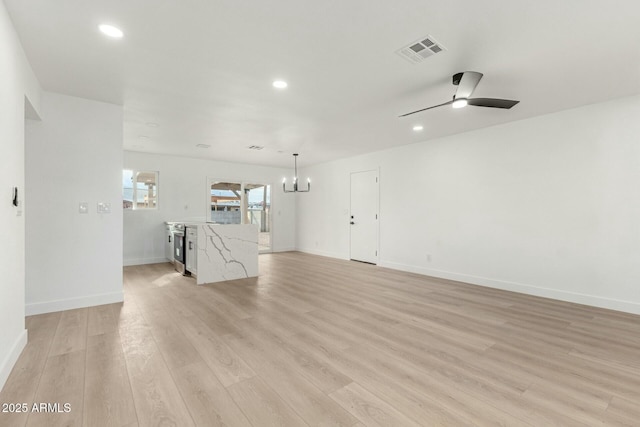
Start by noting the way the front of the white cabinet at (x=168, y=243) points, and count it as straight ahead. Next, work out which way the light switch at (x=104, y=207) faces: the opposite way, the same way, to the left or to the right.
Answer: to the left

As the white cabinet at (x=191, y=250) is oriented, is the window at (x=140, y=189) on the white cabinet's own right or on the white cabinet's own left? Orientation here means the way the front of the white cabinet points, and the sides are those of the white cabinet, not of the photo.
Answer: on the white cabinet's own right

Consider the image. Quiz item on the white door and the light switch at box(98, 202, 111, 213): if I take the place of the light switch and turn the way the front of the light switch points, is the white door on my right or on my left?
on my left

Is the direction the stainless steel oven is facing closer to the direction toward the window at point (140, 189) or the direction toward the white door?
the window

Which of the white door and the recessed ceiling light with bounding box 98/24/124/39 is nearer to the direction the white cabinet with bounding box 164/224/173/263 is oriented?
the recessed ceiling light

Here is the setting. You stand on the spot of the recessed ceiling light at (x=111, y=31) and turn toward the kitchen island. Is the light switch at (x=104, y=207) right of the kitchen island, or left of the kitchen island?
left

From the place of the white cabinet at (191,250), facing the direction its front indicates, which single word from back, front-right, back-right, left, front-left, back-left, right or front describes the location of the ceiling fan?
back-left
